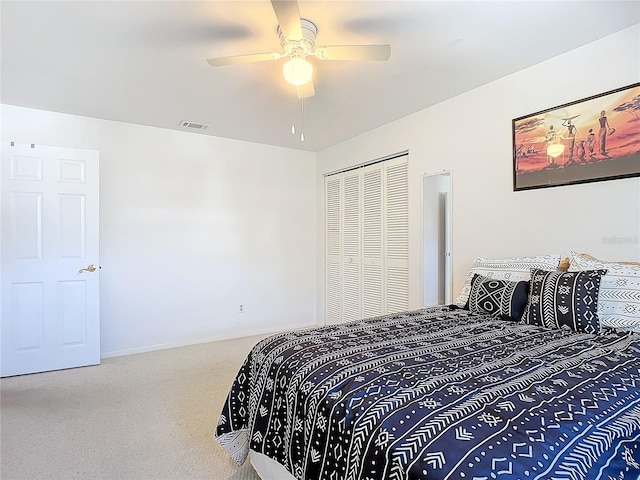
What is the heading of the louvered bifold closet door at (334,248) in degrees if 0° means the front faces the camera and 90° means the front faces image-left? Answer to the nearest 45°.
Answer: approximately 45°

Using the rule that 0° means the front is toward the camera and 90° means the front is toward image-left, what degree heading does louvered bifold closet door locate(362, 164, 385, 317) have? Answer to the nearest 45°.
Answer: approximately 45°

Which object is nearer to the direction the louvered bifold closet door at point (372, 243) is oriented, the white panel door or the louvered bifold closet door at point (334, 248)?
the white panel door

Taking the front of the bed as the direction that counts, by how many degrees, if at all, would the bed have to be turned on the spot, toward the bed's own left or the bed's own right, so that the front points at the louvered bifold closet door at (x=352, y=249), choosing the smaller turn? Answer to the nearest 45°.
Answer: approximately 135° to the bed's own right

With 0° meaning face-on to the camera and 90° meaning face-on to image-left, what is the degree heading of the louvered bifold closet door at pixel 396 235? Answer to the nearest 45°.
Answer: approximately 45°

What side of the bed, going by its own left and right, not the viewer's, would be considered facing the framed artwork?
back

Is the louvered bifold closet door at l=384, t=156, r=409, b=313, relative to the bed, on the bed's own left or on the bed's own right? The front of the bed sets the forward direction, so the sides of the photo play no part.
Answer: on the bed's own right
